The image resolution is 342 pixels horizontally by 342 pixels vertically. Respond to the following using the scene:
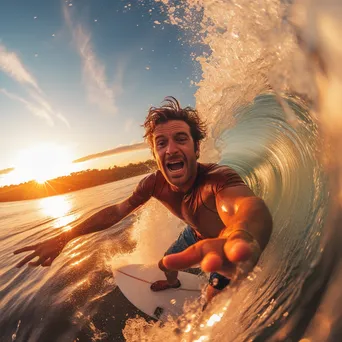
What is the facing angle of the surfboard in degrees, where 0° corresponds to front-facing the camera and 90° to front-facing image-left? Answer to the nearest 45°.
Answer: approximately 90°
